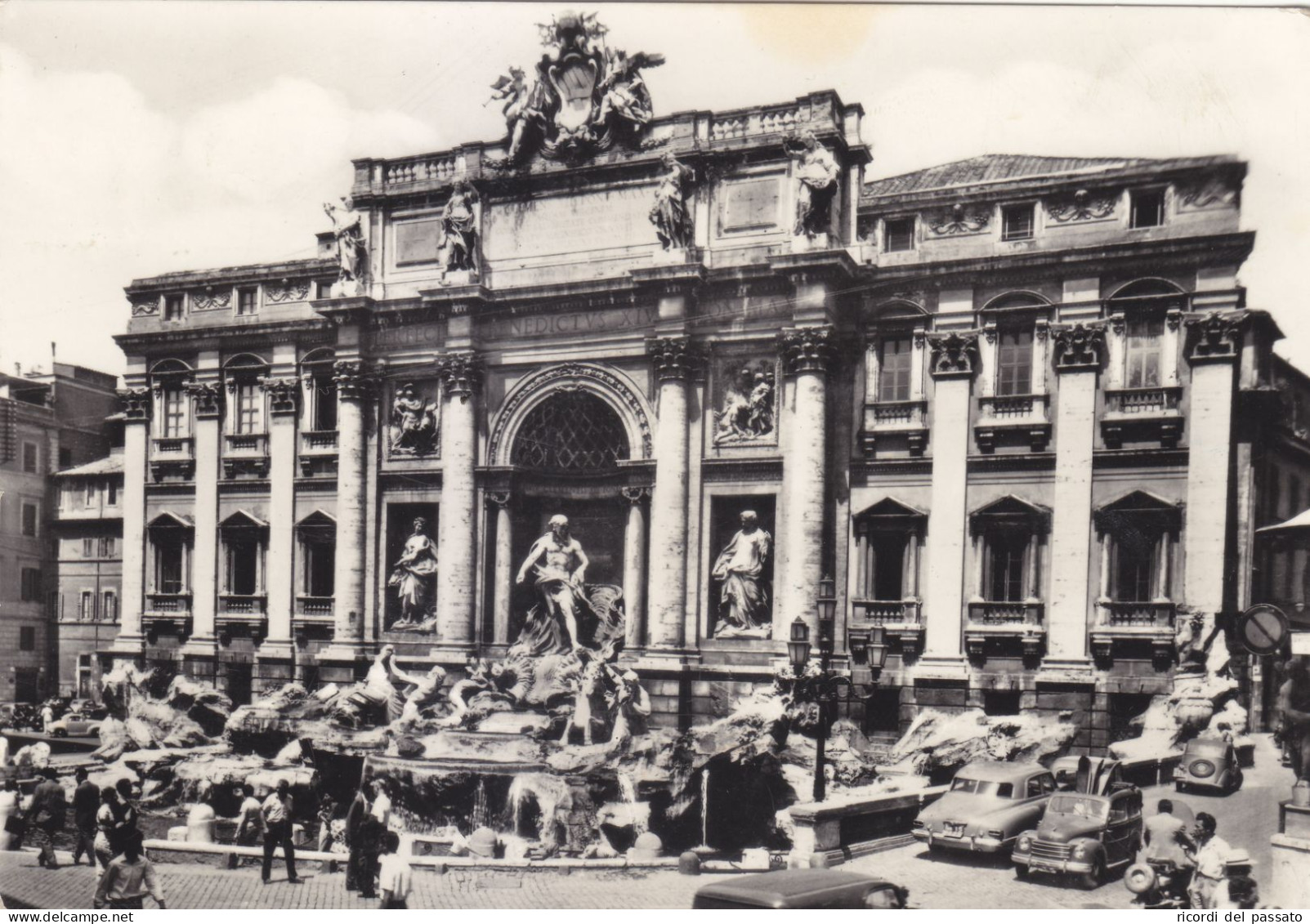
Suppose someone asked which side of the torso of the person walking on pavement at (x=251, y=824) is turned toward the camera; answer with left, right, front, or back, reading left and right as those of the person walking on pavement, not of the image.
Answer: back

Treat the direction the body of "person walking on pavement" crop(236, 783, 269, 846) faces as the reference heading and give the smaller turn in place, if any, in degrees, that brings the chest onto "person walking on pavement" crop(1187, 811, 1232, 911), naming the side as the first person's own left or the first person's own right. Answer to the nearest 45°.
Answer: approximately 135° to the first person's own right

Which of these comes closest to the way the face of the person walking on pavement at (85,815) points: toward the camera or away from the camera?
away from the camera

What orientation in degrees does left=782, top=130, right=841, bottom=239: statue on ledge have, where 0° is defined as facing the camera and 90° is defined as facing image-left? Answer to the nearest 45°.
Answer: approximately 45°

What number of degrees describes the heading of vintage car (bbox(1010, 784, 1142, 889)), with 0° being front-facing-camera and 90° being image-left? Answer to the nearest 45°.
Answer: approximately 45°

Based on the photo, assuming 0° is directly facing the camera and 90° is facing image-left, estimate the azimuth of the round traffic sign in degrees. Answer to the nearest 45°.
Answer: approximately 0°

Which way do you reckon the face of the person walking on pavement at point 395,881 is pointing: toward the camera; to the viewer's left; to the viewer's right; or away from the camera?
away from the camera

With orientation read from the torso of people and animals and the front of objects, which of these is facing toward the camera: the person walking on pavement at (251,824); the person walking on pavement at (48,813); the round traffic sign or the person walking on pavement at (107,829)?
the round traffic sign
